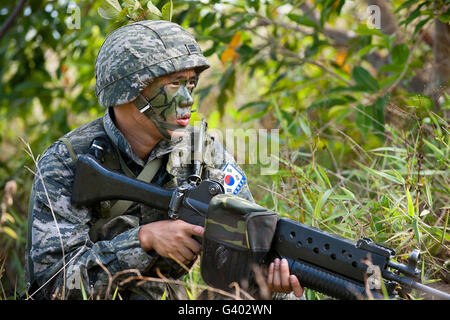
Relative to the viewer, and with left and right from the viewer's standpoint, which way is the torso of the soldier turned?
facing the viewer and to the right of the viewer
